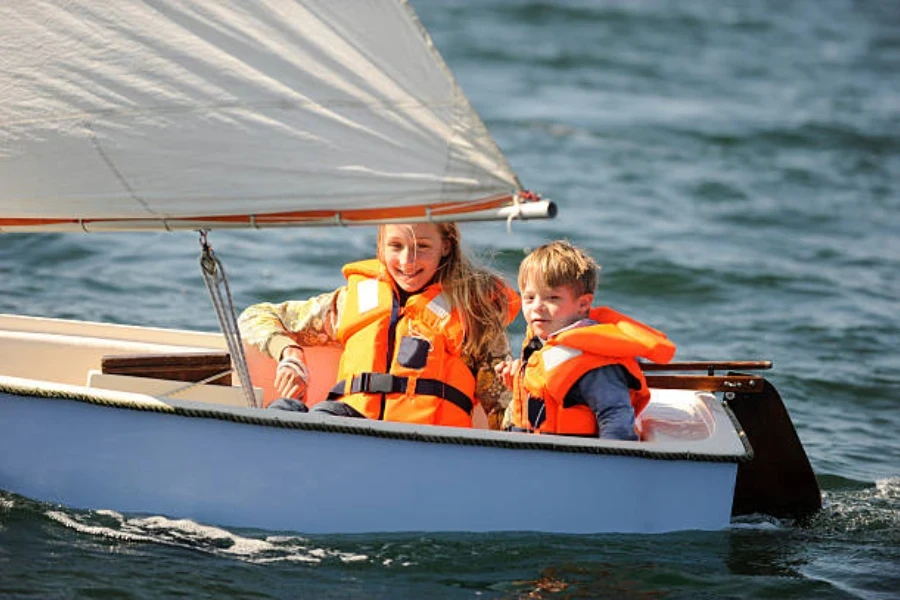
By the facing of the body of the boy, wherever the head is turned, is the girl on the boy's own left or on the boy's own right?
on the boy's own right

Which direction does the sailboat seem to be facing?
to the viewer's left

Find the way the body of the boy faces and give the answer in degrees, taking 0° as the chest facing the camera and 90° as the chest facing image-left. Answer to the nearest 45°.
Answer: approximately 45°
